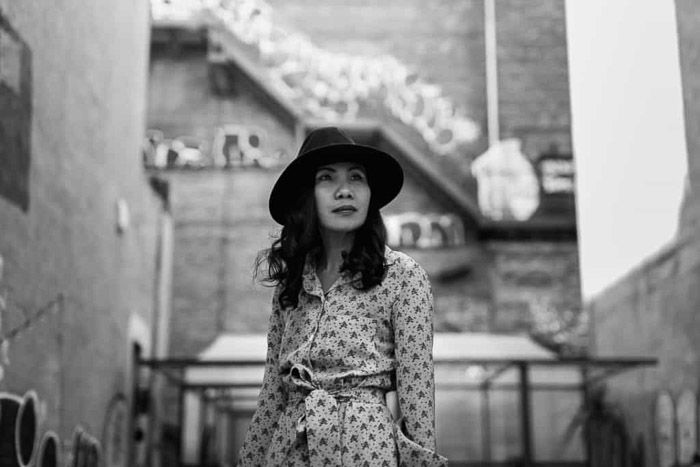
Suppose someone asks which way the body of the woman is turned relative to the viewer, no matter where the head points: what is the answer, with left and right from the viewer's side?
facing the viewer and to the left of the viewer
